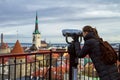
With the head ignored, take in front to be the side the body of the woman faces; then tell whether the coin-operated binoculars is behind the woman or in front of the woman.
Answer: in front

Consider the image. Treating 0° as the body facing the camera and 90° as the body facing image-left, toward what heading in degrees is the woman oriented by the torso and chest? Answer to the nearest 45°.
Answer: approximately 90°
